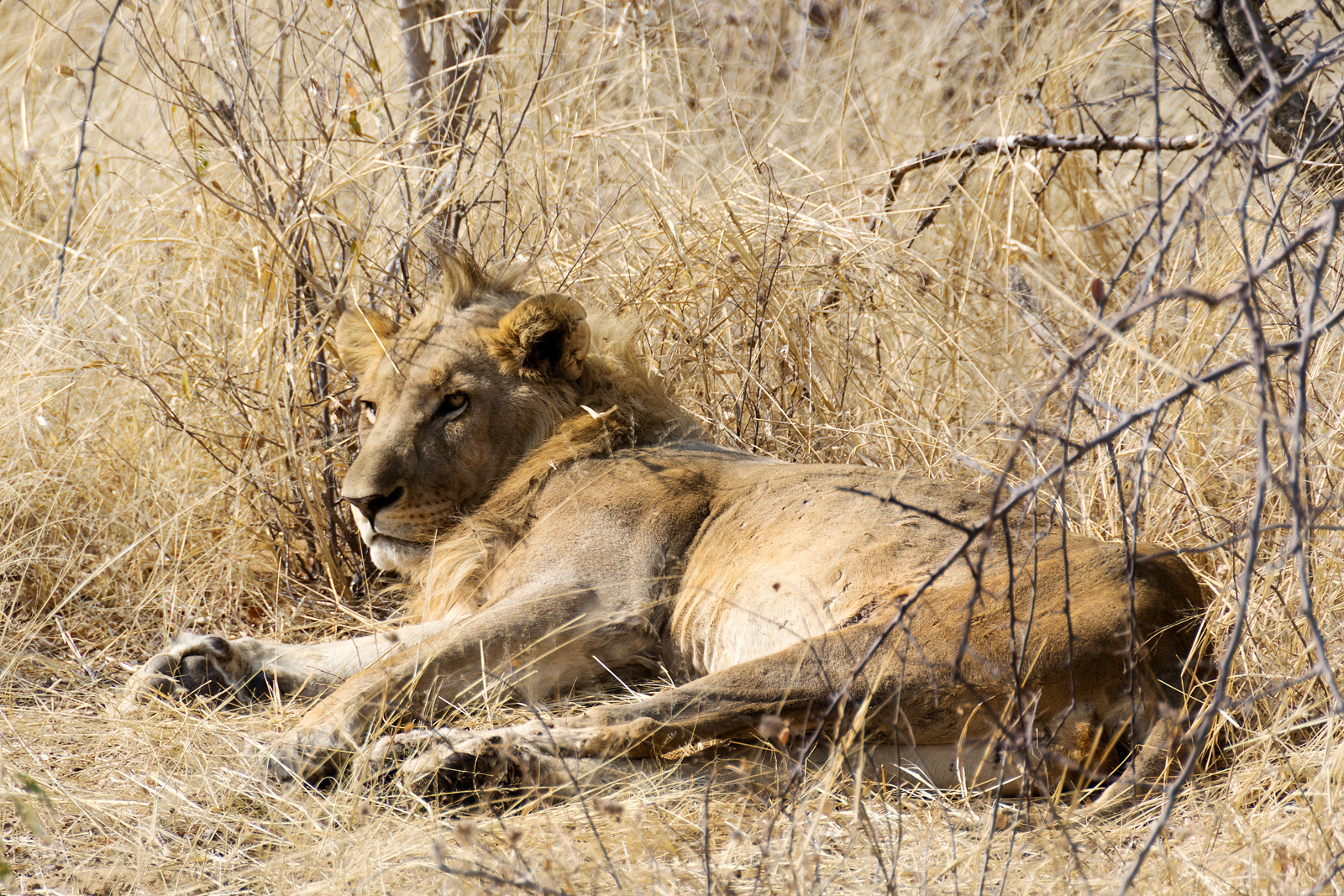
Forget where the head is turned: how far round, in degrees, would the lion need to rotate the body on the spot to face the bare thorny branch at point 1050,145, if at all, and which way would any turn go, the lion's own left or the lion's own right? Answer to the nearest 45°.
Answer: approximately 135° to the lion's own right

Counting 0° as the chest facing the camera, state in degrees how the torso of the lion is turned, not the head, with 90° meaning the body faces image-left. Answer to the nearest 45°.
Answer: approximately 90°
